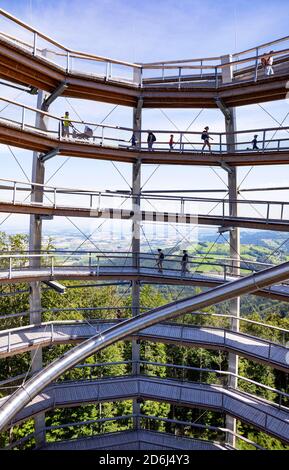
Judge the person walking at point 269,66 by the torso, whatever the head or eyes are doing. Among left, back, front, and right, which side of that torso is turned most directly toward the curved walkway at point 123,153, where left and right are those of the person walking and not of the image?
back
